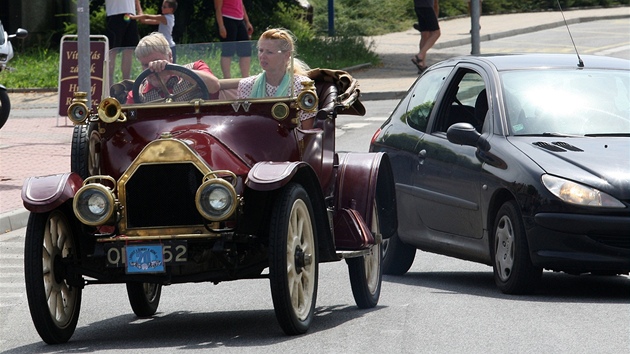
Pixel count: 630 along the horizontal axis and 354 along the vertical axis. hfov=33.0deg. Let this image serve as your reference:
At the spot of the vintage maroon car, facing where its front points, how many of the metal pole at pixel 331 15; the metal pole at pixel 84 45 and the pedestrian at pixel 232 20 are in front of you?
0

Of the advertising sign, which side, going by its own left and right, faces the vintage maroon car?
front

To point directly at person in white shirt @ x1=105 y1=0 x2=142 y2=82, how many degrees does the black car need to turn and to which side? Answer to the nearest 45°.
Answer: approximately 180°

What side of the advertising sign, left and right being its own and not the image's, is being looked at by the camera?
front

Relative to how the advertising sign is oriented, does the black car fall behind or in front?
in front

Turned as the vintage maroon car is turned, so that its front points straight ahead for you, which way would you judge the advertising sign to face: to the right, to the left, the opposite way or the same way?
the same way

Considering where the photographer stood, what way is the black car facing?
facing the viewer and to the right of the viewer

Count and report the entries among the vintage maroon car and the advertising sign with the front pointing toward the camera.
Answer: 2

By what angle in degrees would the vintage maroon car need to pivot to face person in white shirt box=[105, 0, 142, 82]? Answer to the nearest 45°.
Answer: approximately 180°

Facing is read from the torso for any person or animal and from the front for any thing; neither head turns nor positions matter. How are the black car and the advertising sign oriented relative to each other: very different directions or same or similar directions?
same or similar directions

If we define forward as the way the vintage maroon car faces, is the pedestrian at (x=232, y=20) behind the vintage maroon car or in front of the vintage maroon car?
behind

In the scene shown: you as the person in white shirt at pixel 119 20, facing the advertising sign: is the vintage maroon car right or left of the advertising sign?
left
